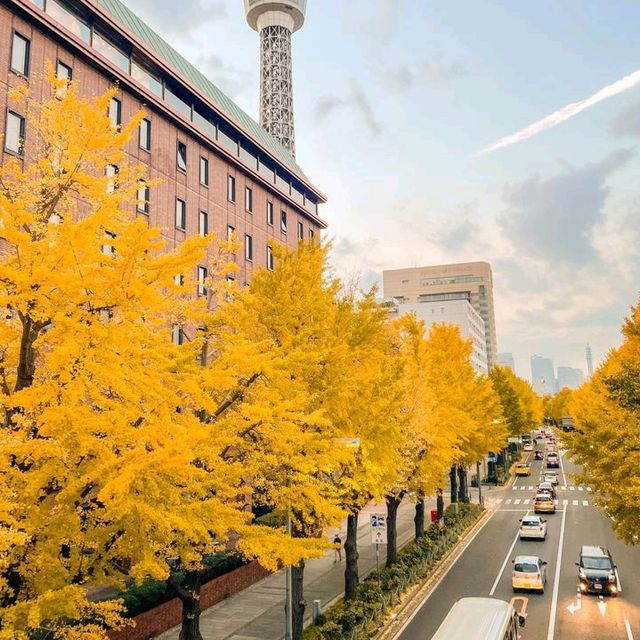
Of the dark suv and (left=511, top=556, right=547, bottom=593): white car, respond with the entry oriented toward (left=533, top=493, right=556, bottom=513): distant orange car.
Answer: the white car

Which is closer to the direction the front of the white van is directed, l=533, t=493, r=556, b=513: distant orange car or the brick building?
the distant orange car

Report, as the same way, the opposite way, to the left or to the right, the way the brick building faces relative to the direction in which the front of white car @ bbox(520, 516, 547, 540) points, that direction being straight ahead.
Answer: to the right

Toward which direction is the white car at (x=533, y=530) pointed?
away from the camera

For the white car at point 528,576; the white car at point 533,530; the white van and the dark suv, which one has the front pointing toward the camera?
the dark suv

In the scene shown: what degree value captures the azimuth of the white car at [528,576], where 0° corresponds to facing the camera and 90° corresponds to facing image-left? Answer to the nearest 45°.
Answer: approximately 180°

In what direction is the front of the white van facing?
away from the camera

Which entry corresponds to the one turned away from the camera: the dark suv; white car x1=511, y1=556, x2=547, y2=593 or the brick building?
the white car

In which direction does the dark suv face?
toward the camera

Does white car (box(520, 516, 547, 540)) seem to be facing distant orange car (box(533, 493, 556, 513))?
yes

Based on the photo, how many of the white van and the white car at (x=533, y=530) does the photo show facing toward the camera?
0

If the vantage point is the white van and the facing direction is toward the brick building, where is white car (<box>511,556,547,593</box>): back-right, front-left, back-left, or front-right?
front-right

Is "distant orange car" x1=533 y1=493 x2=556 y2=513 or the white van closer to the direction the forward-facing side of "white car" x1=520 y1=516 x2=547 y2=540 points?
the distant orange car

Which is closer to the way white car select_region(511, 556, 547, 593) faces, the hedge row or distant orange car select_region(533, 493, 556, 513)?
the distant orange car

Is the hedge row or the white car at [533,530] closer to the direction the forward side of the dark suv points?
the hedge row

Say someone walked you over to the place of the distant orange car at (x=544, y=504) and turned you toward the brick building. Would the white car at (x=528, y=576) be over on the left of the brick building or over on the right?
left
